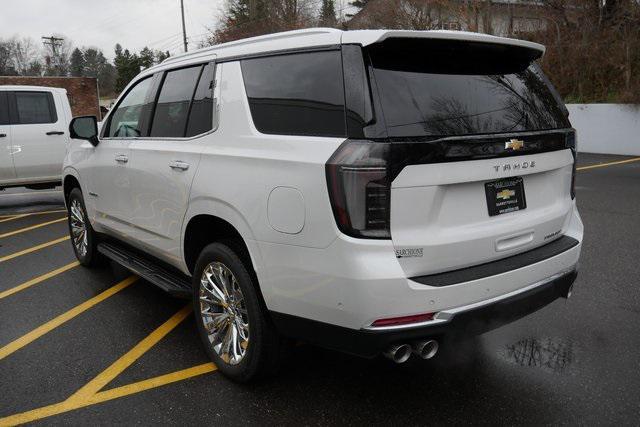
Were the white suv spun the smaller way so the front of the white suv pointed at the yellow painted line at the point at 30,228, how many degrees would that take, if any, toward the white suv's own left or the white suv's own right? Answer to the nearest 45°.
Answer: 0° — it already faces it

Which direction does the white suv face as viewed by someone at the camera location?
facing away from the viewer and to the left of the viewer

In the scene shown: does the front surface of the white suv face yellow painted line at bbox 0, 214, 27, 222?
yes

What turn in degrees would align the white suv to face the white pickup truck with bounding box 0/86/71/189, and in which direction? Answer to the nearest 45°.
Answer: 0° — it already faces it
